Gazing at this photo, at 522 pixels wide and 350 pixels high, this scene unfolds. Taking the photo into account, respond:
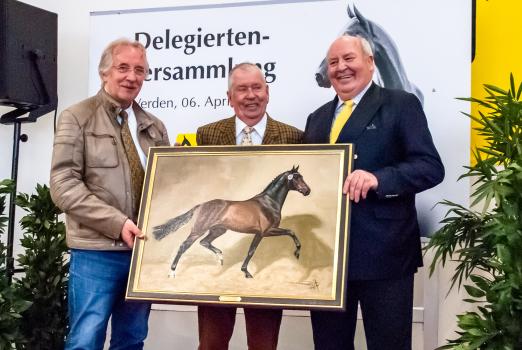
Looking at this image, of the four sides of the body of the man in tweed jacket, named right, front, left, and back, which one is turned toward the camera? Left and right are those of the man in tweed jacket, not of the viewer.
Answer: front

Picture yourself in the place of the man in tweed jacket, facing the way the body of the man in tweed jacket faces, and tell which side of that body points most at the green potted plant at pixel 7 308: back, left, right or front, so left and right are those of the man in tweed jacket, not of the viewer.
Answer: right

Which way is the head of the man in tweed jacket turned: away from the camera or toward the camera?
toward the camera

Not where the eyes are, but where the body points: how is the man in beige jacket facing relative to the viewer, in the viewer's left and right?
facing the viewer and to the right of the viewer

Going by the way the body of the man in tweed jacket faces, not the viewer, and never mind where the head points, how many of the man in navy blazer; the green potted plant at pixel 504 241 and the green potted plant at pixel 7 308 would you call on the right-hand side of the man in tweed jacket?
1

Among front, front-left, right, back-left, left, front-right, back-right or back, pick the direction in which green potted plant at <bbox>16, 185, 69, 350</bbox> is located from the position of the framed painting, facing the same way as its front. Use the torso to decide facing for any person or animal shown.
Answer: back-right

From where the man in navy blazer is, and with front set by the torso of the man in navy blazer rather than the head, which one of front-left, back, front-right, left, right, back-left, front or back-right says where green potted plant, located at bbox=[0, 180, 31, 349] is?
front-right

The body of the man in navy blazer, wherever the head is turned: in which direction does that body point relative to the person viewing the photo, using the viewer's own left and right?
facing the viewer and to the left of the viewer

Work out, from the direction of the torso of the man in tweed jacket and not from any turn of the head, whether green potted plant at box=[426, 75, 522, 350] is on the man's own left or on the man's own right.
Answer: on the man's own left

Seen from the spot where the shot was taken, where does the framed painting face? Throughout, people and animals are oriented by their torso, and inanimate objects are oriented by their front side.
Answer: facing the viewer

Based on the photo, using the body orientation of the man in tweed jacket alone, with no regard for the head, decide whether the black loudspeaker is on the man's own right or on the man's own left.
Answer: on the man's own right
